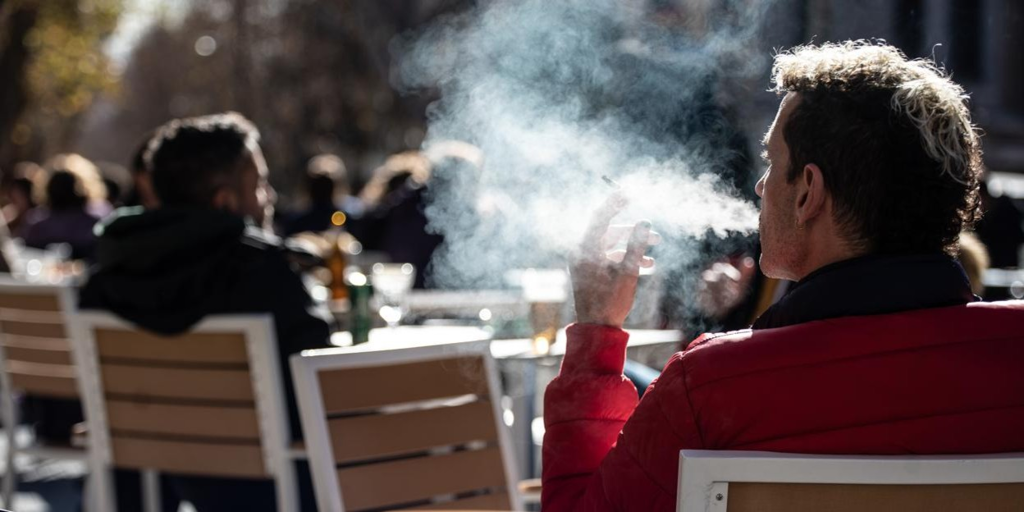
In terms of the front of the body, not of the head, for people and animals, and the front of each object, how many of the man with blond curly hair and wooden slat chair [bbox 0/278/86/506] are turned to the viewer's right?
0

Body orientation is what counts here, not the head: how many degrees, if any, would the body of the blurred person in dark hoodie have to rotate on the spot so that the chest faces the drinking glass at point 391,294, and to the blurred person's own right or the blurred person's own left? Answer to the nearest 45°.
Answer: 0° — they already face it

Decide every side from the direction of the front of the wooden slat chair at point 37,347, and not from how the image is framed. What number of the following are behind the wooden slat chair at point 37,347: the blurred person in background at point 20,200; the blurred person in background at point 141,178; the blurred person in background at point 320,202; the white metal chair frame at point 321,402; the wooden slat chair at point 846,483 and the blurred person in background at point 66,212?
2

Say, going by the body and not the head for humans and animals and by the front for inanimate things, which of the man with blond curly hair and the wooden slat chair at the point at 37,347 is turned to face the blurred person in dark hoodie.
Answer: the man with blond curly hair

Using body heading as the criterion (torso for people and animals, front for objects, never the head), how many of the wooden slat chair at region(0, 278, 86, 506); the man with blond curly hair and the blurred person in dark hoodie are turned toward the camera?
0

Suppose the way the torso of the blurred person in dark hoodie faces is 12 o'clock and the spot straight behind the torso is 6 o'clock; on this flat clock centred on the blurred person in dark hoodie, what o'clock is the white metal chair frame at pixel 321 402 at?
The white metal chair frame is roughly at 4 o'clock from the blurred person in dark hoodie.

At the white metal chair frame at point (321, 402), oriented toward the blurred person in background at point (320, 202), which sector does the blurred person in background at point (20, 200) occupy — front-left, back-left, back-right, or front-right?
front-left

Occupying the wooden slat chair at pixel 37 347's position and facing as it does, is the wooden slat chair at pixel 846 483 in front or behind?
behind

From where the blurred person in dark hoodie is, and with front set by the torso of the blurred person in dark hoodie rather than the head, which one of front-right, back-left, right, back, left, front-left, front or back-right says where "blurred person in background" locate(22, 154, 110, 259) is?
front-left

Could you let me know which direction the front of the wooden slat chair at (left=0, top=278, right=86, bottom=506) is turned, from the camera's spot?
facing away from the viewer

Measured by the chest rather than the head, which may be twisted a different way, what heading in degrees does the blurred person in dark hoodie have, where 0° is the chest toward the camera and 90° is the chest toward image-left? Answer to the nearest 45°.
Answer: approximately 225°

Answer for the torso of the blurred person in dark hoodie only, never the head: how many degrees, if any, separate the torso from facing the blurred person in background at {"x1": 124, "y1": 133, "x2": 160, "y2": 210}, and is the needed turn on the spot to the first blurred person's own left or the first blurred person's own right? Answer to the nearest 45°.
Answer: approximately 45° to the first blurred person's own left

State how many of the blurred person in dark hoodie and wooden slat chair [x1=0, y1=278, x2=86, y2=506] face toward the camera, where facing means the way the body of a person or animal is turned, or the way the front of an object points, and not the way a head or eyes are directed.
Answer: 0

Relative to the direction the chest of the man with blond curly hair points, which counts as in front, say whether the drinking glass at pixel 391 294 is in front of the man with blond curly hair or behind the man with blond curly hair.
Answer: in front
